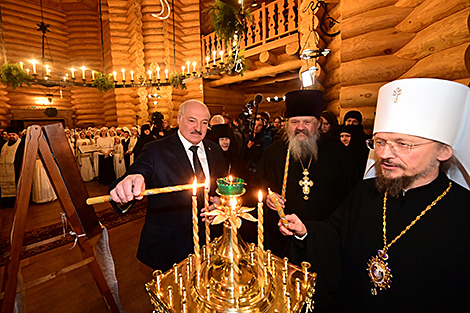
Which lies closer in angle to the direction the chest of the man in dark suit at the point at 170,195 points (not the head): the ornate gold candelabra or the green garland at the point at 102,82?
the ornate gold candelabra

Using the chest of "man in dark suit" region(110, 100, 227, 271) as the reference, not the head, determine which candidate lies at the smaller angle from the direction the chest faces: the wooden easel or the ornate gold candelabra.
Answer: the ornate gold candelabra

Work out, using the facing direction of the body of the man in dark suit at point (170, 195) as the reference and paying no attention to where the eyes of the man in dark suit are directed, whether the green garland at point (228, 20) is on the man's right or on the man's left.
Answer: on the man's left

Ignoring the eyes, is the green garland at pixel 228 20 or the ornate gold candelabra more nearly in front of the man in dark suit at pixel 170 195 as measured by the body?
the ornate gold candelabra

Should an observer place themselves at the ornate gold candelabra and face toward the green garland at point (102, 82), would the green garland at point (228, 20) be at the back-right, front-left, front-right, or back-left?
front-right

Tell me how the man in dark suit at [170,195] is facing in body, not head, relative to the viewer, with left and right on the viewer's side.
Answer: facing the viewer and to the right of the viewer

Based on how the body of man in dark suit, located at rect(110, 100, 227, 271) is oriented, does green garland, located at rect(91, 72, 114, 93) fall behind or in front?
behind

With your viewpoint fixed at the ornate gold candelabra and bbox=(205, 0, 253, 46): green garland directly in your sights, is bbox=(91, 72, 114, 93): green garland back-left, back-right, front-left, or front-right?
front-left

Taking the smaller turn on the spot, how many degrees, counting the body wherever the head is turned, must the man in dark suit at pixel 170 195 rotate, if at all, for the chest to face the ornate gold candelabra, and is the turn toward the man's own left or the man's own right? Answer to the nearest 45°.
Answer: approximately 45° to the man's own right

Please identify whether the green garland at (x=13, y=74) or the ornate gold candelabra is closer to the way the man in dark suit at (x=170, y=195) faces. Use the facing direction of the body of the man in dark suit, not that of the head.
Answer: the ornate gold candelabra
